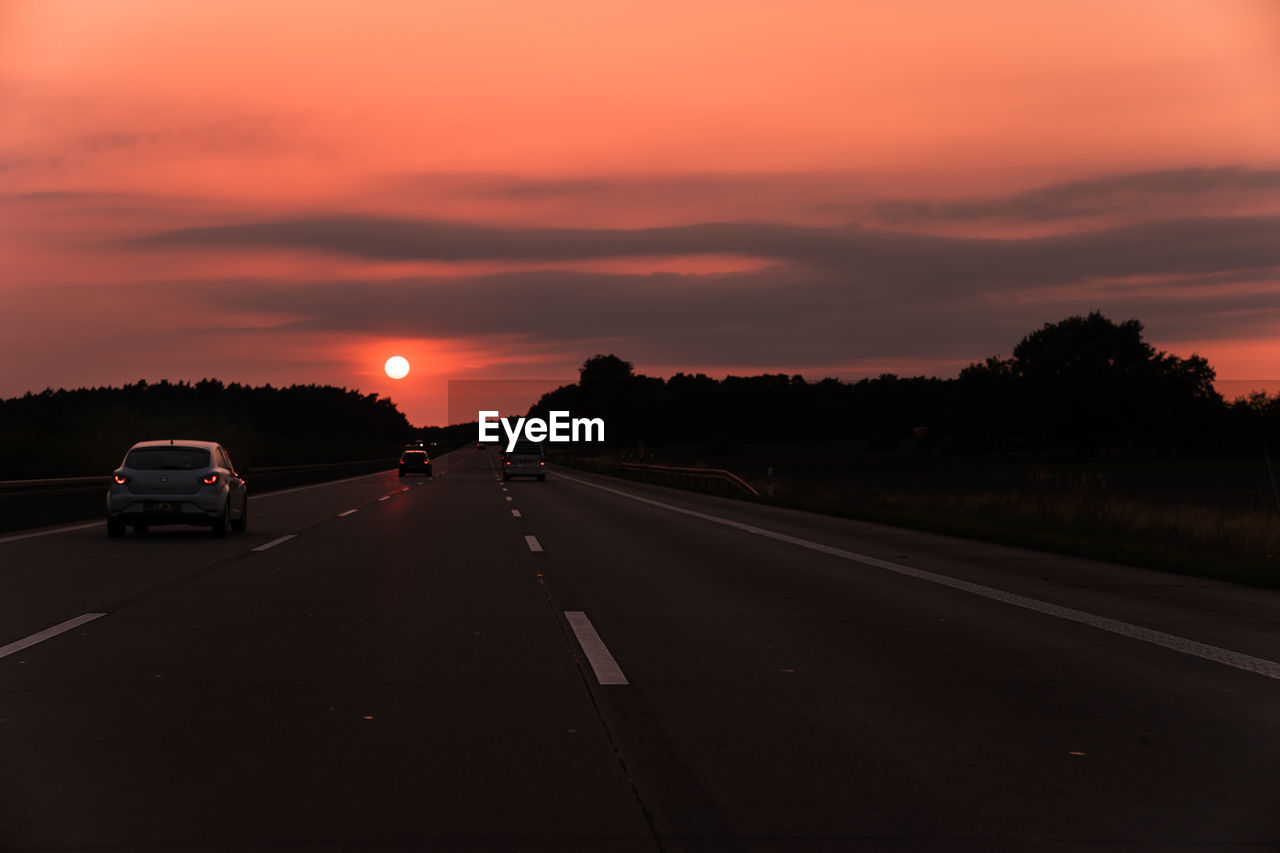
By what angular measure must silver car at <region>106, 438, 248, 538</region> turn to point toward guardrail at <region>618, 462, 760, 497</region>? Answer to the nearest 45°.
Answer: approximately 45° to its right

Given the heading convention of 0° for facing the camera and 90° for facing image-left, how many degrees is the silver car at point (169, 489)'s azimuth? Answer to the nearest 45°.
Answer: approximately 180°
